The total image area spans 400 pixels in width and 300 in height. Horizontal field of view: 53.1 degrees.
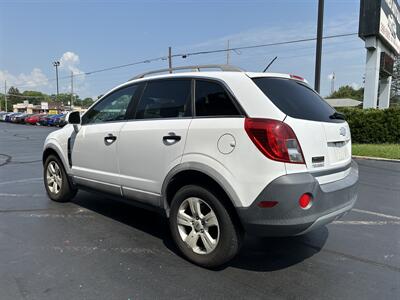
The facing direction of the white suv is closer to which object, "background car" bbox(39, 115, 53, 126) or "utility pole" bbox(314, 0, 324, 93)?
the background car

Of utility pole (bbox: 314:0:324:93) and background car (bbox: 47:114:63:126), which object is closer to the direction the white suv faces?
the background car

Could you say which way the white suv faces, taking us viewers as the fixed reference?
facing away from the viewer and to the left of the viewer

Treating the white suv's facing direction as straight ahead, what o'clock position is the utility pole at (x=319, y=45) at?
The utility pole is roughly at 2 o'clock from the white suv.

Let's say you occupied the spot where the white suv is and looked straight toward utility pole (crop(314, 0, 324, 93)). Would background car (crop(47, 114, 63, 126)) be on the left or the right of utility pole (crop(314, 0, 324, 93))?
left

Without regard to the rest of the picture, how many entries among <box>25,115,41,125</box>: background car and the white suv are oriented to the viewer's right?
0

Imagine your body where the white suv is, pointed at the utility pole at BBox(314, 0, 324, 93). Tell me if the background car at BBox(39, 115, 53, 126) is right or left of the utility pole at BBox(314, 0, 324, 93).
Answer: left

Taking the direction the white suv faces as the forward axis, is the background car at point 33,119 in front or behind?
in front
